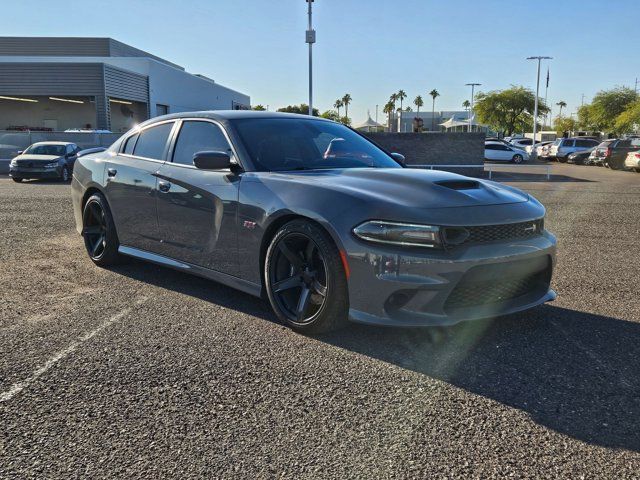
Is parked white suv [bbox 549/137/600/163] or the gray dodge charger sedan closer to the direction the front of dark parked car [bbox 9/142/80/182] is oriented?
the gray dodge charger sedan

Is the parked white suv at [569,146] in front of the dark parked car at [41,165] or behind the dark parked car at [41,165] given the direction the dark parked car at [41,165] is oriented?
behind

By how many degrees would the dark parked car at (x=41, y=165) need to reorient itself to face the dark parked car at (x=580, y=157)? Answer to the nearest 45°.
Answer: approximately 135° to its left

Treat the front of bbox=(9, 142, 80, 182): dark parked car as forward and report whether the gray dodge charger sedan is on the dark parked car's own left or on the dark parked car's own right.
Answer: on the dark parked car's own left

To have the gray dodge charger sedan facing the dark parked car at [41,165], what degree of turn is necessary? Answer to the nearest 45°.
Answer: approximately 180°

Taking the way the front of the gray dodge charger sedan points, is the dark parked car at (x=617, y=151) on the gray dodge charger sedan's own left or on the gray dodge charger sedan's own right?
on the gray dodge charger sedan's own left

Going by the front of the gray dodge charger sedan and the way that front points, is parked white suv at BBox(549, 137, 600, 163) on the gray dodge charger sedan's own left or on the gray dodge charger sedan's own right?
on the gray dodge charger sedan's own left

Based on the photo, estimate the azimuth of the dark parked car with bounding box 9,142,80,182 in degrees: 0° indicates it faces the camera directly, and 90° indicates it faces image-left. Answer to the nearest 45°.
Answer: approximately 45°
